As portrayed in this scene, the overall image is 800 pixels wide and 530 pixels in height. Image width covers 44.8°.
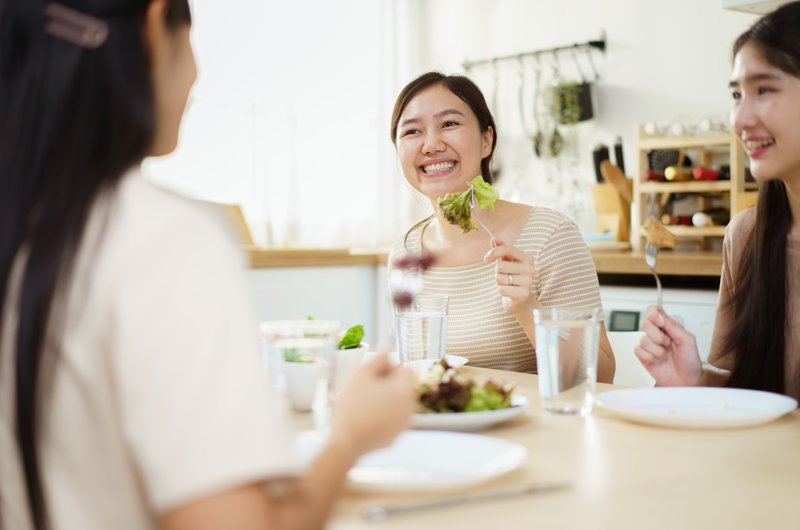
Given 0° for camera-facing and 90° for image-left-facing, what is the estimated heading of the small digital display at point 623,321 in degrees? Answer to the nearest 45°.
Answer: approximately 0°

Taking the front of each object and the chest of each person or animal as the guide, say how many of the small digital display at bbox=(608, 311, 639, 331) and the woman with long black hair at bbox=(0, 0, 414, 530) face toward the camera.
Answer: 1

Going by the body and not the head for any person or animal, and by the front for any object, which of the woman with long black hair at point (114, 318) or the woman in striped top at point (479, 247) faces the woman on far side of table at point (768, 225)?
the woman with long black hair

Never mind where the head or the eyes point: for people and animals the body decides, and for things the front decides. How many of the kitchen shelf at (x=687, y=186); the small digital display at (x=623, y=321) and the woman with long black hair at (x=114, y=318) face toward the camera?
2

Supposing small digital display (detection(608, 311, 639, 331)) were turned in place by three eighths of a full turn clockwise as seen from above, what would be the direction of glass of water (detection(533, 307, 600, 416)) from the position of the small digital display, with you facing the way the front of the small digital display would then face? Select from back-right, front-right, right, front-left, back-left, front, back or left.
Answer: back-left

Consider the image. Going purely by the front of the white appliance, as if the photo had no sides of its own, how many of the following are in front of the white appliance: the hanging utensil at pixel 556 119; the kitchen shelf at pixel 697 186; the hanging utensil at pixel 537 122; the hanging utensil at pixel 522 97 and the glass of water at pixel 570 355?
1

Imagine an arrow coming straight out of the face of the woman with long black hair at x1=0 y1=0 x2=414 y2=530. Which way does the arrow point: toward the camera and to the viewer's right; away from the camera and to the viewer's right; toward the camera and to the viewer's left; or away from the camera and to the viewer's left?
away from the camera and to the viewer's right

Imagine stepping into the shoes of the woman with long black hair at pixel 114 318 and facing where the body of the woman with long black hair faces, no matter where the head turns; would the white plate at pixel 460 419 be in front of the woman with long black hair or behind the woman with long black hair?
in front

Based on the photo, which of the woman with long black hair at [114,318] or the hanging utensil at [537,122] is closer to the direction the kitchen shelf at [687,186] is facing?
the woman with long black hair

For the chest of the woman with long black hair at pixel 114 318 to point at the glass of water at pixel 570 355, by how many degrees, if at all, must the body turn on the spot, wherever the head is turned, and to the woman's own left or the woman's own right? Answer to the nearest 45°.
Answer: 0° — they already face it

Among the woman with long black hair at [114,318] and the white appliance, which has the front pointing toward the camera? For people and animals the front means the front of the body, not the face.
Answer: the white appliance

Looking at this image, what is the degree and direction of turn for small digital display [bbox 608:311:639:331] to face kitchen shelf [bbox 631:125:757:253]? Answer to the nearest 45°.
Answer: approximately 135° to its left

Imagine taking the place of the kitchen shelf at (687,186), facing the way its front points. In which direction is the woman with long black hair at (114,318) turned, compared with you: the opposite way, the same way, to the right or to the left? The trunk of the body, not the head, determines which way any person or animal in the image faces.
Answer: the opposite way

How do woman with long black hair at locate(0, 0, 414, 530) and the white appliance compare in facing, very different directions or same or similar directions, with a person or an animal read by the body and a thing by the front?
very different directions

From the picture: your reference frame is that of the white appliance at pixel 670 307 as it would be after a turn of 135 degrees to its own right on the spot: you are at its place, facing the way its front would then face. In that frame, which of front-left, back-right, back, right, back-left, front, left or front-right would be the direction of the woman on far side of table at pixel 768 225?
back-left

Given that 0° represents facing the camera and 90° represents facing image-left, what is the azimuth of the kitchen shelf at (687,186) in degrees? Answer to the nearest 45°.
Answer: approximately 0°

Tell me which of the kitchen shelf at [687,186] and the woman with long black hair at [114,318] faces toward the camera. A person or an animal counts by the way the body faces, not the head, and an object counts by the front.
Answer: the kitchen shelf

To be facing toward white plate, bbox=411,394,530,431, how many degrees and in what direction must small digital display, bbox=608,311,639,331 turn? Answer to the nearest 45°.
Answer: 0° — it already faces it

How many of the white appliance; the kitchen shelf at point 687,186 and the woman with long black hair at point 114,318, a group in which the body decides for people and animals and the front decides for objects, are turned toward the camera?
2

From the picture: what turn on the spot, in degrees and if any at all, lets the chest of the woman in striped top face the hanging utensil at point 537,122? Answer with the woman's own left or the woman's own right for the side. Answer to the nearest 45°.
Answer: approximately 135° to the woman's own right
